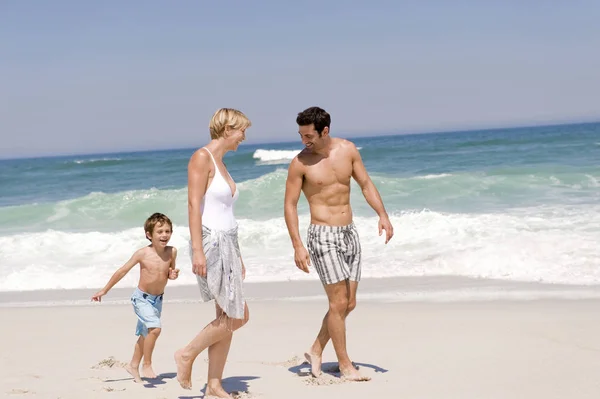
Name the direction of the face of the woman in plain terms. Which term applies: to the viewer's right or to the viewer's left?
to the viewer's right

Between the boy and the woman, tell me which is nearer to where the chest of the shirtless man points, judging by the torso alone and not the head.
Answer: the woman

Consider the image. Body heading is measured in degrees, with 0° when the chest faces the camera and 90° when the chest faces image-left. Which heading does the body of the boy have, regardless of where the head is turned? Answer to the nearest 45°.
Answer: approximately 315°

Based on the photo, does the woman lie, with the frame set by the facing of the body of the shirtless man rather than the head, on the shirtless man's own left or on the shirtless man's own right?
on the shirtless man's own right
